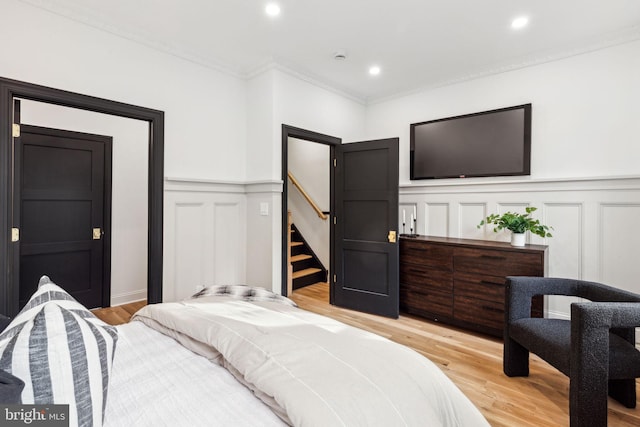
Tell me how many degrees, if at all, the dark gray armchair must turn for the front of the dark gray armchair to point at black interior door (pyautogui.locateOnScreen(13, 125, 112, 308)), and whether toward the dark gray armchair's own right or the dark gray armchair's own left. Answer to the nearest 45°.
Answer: approximately 45° to the dark gray armchair's own right

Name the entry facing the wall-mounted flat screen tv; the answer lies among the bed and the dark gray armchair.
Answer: the bed

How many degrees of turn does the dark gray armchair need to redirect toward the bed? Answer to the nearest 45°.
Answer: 0° — it already faces it

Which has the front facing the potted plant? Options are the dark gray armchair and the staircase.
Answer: the staircase

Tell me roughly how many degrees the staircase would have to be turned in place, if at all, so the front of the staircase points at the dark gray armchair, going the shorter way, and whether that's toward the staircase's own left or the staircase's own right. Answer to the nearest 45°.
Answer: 0° — it already faces it

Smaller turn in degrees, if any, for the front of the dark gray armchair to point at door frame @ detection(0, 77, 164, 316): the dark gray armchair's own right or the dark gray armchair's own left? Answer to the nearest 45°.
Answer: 0° — it already faces it

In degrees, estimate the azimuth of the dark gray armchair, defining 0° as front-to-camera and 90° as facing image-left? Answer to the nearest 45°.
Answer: approximately 45°

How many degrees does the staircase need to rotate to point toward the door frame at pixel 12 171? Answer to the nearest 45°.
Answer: approximately 90° to its right

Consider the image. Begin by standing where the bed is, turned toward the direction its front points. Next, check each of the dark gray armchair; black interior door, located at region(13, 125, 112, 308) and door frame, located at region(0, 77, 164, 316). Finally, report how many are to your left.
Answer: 2

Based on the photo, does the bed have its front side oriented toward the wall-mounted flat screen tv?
yes

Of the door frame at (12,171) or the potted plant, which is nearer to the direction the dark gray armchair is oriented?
the door frame

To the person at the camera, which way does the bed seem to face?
facing away from the viewer and to the right of the viewer

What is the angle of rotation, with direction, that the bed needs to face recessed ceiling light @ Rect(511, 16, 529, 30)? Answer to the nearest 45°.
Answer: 0° — it already faces it

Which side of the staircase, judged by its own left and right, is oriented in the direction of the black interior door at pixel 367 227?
front

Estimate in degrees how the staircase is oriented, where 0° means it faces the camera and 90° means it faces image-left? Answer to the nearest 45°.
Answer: approximately 315°
